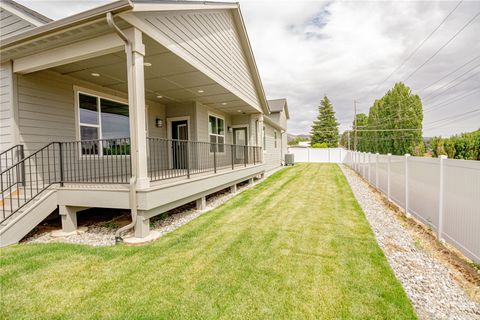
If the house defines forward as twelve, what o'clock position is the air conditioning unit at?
The air conditioning unit is roughly at 9 o'clock from the house.

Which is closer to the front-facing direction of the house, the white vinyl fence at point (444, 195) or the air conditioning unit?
the white vinyl fence

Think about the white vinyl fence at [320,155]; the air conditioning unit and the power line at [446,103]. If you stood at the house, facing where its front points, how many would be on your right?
0

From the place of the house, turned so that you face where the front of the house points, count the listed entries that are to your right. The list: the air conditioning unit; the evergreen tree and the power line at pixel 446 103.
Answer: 0

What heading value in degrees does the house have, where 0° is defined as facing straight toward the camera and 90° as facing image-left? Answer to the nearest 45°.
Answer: approximately 315°

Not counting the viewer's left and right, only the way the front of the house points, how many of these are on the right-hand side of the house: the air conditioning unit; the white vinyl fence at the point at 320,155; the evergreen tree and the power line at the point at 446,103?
0

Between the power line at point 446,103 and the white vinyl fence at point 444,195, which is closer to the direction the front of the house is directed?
the white vinyl fence

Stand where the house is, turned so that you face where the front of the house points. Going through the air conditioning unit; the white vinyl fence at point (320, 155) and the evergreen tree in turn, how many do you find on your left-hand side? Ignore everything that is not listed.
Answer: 3

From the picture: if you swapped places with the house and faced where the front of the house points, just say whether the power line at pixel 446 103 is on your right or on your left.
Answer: on your left

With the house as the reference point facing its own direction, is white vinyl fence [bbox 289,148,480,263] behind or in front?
in front

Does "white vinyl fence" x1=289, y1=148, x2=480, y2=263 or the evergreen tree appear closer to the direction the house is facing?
the white vinyl fence

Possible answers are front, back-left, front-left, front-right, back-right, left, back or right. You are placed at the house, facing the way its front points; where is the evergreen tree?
left

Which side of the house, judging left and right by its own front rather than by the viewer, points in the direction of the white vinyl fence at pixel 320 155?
left
